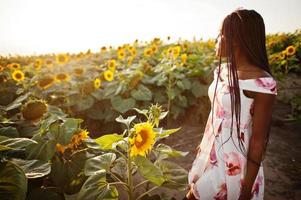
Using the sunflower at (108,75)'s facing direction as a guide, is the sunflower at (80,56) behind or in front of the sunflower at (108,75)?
behind

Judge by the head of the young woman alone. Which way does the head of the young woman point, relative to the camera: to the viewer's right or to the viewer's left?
to the viewer's left

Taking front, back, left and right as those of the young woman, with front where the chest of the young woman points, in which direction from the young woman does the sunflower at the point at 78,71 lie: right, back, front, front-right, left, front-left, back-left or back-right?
right

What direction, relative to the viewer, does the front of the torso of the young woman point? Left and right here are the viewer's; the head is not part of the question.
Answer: facing the viewer and to the left of the viewer

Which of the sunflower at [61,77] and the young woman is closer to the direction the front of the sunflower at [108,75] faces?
the young woman

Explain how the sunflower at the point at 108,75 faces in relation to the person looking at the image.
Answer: facing the viewer

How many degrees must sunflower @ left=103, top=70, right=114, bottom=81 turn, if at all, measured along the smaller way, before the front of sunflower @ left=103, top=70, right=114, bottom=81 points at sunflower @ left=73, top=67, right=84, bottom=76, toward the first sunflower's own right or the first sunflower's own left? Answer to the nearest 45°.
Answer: approximately 135° to the first sunflower's own right

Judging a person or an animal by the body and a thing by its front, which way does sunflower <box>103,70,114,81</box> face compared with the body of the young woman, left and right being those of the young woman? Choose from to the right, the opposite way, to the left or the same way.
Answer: to the left

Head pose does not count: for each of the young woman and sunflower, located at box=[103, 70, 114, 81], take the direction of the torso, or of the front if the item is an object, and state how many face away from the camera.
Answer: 0

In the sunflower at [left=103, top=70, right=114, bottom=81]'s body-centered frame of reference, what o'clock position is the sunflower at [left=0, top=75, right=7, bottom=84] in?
the sunflower at [left=0, top=75, right=7, bottom=84] is roughly at 3 o'clock from the sunflower at [left=103, top=70, right=114, bottom=81].

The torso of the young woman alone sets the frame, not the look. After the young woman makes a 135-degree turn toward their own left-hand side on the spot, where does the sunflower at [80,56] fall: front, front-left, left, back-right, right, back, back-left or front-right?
back-left

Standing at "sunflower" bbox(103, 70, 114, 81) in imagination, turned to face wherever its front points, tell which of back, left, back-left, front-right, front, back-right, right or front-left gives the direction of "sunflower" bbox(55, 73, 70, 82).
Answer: right
